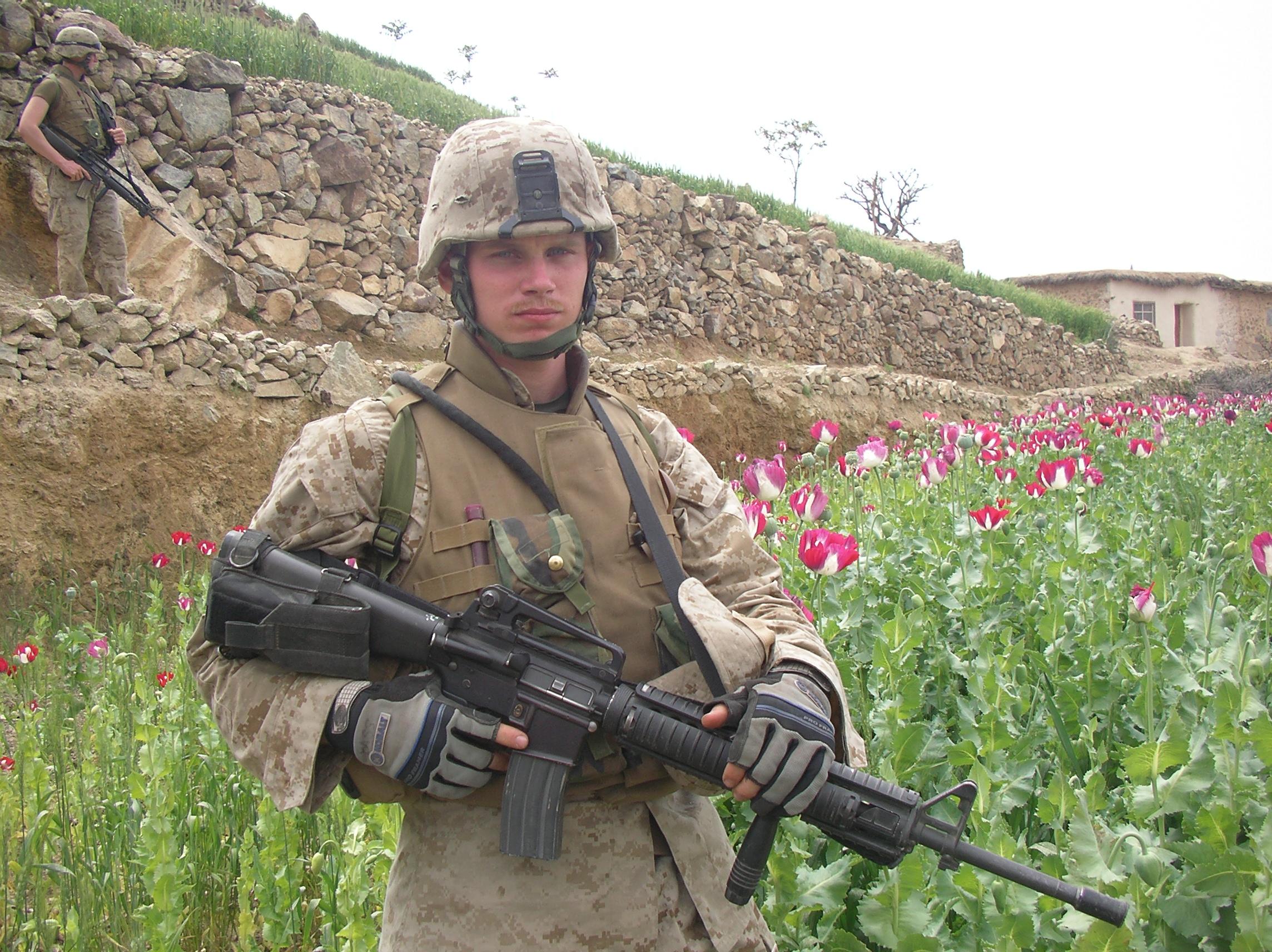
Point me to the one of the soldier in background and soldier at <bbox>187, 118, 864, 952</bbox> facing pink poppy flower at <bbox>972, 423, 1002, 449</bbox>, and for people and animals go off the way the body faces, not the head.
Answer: the soldier in background

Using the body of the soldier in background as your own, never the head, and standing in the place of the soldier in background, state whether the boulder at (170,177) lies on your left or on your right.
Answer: on your left

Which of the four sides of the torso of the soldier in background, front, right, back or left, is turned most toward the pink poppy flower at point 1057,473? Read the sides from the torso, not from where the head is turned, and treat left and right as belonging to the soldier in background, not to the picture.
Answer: front

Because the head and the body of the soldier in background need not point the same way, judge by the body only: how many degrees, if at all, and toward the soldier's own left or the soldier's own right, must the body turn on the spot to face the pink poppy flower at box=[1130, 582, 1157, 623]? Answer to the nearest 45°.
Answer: approximately 45° to the soldier's own right

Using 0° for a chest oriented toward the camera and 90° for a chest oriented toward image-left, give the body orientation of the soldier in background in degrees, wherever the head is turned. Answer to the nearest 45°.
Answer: approximately 315°

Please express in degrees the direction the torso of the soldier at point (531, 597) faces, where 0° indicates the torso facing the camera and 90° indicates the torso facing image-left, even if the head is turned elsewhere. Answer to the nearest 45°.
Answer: approximately 0°

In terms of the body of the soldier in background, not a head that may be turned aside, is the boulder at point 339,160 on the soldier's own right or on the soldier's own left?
on the soldier's own left

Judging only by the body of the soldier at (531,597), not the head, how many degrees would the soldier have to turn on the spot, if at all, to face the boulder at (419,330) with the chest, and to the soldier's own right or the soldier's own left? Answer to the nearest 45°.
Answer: approximately 180°

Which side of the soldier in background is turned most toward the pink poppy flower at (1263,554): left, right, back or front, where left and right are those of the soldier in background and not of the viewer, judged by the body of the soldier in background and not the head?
front

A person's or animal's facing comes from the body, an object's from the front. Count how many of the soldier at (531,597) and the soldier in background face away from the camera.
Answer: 0
